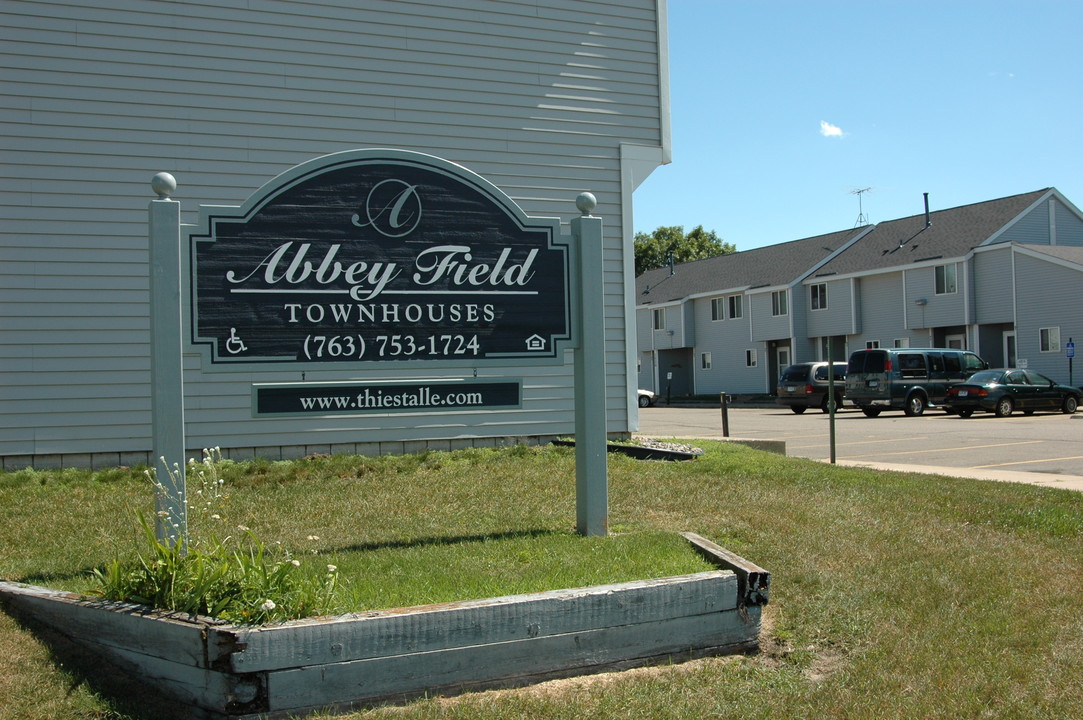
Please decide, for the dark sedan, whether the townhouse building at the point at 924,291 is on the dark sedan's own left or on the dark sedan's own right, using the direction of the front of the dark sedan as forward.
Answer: on the dark sedan's own left

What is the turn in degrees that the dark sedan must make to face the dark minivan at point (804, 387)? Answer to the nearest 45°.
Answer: approximately 135° to its left

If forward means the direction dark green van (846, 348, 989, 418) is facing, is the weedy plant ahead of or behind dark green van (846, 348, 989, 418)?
behind

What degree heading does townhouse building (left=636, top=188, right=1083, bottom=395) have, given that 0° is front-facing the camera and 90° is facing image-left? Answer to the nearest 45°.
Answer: approximately 45°

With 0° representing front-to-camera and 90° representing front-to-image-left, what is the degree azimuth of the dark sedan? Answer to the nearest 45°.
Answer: approximately 225°

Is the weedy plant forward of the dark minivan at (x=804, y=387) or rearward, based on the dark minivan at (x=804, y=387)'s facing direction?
rearward

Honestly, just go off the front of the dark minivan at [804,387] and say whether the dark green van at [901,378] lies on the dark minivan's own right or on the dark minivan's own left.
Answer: on the dark minivan's own right

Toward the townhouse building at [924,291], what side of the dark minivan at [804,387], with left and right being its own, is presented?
front

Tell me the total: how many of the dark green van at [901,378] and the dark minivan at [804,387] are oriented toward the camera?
0

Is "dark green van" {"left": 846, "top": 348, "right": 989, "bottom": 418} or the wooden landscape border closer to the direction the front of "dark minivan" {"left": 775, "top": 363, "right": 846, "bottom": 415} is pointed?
the dark green van

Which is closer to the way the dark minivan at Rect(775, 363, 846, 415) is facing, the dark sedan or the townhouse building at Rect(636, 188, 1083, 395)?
the townhouse building

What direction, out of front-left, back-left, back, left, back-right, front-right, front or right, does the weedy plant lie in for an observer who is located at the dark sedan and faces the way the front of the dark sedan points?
back-right

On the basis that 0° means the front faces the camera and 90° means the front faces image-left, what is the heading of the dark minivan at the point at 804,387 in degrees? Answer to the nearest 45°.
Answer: approximately 225°
